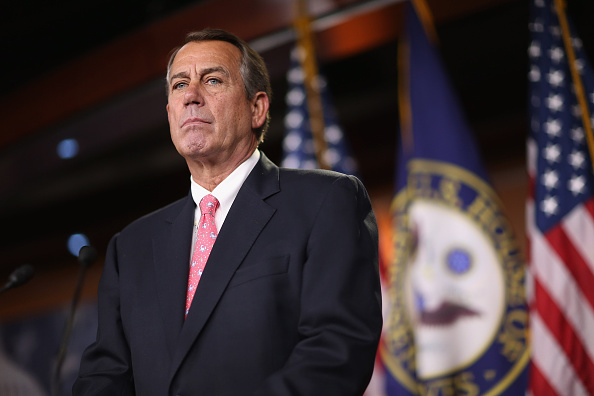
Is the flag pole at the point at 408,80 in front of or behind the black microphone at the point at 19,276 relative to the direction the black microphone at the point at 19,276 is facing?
in front

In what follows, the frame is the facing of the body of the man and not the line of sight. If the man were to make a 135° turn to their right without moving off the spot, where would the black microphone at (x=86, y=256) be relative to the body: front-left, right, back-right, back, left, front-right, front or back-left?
front-left

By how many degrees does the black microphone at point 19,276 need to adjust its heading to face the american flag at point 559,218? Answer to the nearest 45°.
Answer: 0° — it already faces it

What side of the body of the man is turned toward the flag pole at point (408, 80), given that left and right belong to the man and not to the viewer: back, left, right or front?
back

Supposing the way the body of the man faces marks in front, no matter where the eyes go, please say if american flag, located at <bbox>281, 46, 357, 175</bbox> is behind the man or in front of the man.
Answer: behind

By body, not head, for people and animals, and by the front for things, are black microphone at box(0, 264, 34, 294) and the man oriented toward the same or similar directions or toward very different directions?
very different directions

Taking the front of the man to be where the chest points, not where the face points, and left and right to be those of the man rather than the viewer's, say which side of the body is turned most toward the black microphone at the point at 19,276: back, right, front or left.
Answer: right

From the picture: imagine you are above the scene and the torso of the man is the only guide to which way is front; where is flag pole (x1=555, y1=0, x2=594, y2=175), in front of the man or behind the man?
behind

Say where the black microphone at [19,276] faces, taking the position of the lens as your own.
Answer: facing to the right of the viewer
